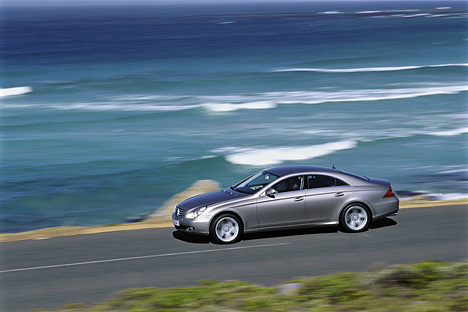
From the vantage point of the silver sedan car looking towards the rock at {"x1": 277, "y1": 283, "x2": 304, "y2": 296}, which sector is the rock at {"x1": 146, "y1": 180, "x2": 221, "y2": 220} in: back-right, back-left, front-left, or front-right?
back-right

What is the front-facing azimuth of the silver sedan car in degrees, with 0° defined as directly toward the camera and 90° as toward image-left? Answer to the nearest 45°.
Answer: approximately 90°

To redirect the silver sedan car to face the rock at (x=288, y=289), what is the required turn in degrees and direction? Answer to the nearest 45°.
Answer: approximately 90° to its left

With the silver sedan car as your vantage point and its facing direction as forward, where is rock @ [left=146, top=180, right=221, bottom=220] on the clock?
The rock is roughly at 2 o'clock from the silver sedan car.
